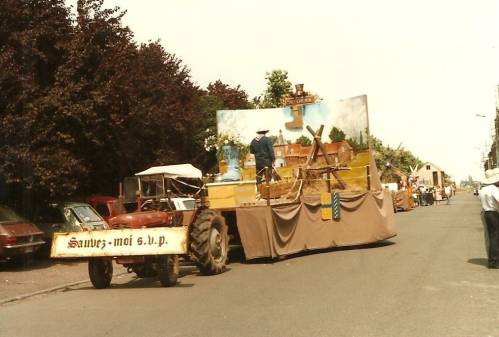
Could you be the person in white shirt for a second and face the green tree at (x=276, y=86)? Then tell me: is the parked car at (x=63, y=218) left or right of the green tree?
left

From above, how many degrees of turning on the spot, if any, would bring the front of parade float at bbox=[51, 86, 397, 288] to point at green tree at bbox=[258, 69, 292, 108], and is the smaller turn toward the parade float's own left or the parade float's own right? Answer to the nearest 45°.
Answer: approximately 135° to the parade float's own right

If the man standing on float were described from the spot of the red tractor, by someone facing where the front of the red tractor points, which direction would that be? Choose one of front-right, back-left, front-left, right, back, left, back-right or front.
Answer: back

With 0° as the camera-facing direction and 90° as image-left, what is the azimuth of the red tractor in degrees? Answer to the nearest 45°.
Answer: approximately 45°
